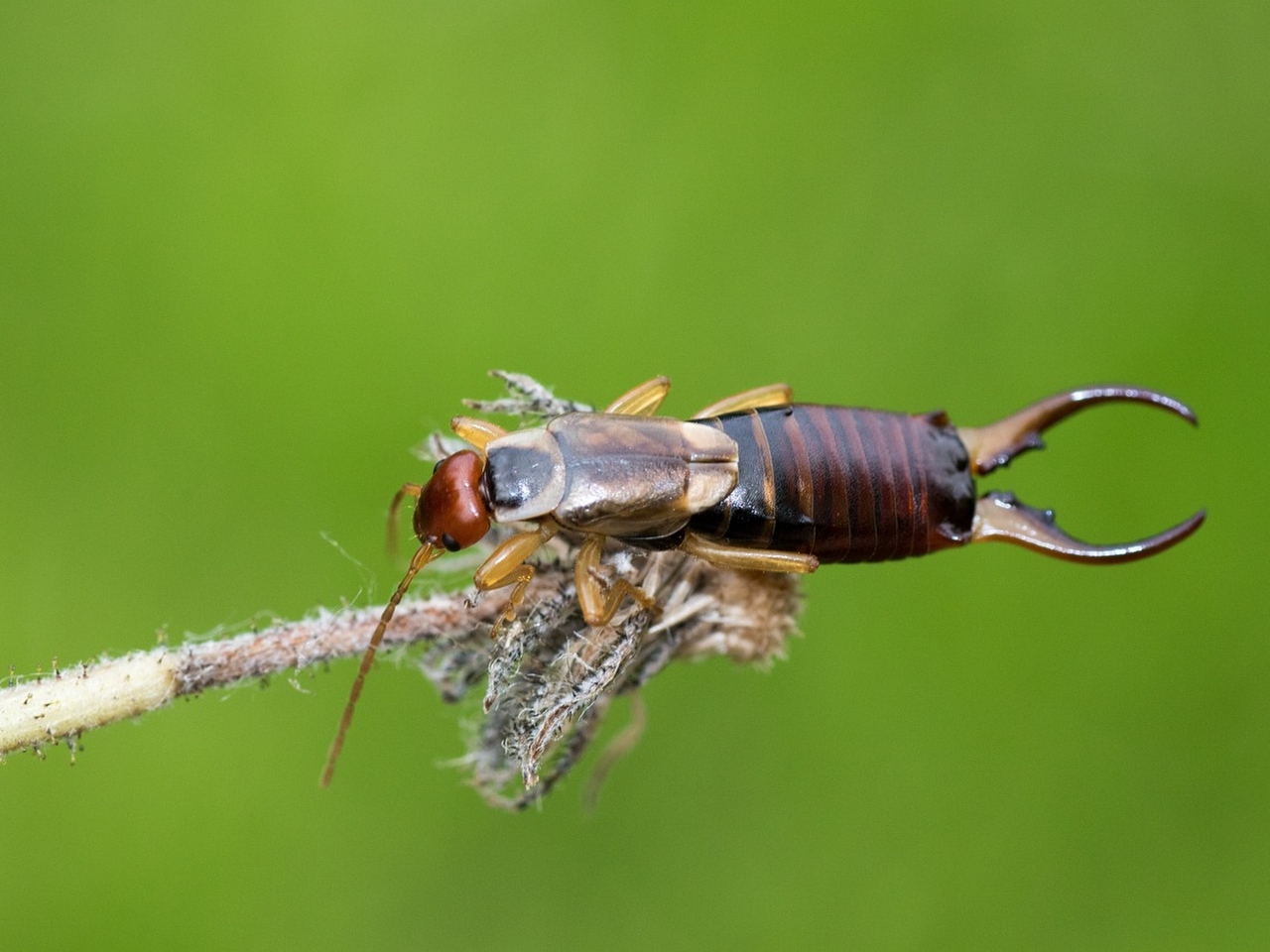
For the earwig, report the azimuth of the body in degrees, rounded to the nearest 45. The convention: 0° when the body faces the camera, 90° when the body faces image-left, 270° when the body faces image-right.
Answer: approximately 90°
